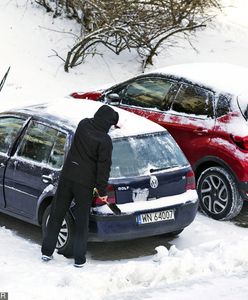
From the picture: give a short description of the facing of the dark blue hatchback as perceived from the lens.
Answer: facing away from the viewer and to the left of the viewer

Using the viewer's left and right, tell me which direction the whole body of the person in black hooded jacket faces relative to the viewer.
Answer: facing away from the viewer and to the right of the viewer

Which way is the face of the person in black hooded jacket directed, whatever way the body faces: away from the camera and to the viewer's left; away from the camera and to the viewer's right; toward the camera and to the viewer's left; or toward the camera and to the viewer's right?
away from the camera and to the viewer's right

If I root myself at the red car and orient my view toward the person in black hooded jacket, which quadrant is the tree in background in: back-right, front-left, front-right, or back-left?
back-right

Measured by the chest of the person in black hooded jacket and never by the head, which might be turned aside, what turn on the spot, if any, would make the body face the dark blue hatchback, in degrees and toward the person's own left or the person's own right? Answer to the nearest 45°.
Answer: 0° — they already face it

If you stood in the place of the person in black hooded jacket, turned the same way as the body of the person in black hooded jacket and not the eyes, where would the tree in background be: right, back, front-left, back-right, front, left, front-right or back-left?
front-left

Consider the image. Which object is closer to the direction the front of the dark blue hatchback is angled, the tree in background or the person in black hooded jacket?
the tree in background

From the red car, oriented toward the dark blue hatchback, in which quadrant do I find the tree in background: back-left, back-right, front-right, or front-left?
back-right

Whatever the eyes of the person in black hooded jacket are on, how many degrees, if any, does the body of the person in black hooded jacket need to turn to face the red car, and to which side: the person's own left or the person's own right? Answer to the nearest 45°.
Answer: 0° — they already face it

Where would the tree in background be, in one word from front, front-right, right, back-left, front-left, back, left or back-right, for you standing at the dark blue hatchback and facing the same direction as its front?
front-right
